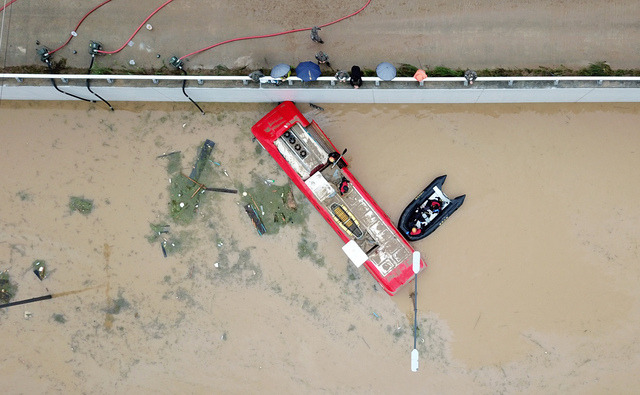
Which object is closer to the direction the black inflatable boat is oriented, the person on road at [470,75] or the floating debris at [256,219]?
the floating debris

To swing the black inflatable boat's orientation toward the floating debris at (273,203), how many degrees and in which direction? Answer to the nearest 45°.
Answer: approximately 45° to its right

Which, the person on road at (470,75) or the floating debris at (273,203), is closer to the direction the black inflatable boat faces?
the floating debris

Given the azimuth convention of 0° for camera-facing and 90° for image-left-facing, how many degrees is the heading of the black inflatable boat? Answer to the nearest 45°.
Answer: approximately 45°

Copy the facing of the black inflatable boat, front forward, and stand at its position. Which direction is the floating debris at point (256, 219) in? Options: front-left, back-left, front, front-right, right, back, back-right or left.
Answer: front-right
